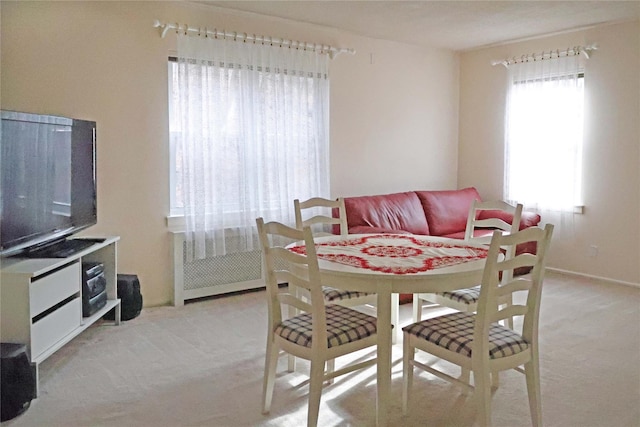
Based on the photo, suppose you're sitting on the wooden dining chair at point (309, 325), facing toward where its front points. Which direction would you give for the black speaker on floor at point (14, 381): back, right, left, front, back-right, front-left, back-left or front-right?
back-left

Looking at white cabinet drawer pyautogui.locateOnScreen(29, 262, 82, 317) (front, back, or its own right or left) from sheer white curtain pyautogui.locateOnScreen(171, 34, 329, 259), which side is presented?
left

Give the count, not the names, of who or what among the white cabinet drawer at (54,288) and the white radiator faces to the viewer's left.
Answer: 0

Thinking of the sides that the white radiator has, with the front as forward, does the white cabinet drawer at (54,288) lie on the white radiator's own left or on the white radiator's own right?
on the white radiator's own right

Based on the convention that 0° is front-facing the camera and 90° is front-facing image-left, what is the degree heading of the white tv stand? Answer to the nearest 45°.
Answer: approximately 315°

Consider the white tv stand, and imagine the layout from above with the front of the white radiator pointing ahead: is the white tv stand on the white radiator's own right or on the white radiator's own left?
on the white radiator's own right

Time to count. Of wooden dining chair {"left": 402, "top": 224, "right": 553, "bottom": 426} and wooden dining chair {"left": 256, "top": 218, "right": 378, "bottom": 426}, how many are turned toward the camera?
0

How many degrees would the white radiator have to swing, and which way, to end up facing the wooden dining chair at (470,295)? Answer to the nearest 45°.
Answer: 0° — it already faces it

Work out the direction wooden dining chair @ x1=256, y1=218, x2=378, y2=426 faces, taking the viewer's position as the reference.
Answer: facing away from the viewer and to the right of the viewer

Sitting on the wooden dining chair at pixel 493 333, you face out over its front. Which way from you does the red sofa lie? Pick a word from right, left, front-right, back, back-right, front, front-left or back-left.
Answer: front-right

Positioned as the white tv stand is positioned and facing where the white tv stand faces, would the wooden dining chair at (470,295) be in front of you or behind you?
in front

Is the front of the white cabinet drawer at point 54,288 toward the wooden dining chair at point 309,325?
yes

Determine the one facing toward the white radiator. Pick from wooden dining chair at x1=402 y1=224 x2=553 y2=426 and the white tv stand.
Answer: the wooden dining chair

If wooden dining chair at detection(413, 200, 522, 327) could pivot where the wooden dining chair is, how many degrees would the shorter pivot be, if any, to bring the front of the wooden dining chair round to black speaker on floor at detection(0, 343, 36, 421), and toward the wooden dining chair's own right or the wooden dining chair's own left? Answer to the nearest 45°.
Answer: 0° — it already faces it

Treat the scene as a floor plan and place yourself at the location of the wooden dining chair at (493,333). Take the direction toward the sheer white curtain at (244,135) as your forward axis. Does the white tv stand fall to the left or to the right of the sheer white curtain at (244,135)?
left
